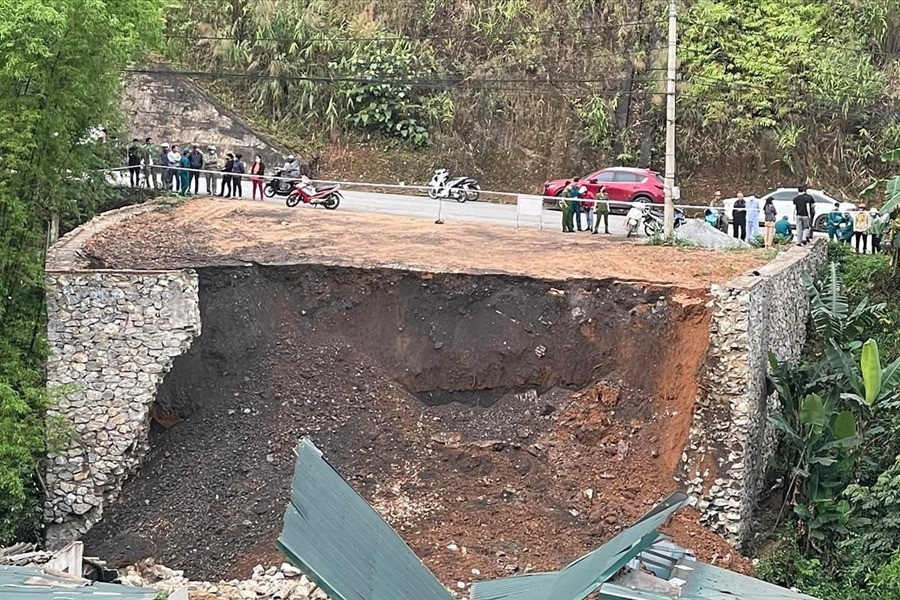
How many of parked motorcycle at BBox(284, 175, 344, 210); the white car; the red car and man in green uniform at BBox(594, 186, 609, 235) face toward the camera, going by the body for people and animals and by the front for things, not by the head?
1

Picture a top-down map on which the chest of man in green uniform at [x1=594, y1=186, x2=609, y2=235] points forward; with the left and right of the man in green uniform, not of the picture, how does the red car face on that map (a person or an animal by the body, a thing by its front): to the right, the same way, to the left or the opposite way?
to the right

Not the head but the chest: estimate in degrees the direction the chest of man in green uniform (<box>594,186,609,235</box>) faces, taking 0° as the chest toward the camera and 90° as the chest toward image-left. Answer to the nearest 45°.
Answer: approximately 0°

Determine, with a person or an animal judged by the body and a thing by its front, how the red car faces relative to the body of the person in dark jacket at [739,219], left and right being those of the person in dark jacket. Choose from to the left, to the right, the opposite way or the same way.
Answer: to the right

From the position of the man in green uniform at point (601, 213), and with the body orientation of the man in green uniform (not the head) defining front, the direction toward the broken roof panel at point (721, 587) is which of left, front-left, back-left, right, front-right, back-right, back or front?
front

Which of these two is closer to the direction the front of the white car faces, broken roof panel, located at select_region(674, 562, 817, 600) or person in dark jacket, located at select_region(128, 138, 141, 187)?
the person in dark jacket

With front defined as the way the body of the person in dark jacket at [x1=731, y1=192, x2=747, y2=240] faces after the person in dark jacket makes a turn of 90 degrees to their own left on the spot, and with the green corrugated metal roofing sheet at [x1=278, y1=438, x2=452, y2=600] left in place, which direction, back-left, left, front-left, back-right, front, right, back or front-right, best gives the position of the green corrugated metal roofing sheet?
right

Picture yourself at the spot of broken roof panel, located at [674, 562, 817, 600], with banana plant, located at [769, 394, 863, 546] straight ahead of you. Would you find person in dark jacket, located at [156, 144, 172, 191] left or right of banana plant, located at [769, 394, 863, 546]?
left

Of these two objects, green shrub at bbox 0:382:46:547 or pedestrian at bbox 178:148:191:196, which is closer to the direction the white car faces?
the pedestrian

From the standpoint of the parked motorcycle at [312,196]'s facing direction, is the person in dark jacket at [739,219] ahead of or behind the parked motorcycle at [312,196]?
behind

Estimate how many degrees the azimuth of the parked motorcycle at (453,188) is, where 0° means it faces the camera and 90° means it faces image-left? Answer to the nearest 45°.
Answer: approximately 90°

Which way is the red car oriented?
to the viewer's left

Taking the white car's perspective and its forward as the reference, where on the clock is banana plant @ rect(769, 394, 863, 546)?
The banana plant is roughly at 9 o'clock from the white car.

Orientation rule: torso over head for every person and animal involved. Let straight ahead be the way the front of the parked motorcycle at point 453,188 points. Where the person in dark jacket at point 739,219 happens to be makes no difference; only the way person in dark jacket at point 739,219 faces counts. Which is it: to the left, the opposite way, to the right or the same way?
to the left

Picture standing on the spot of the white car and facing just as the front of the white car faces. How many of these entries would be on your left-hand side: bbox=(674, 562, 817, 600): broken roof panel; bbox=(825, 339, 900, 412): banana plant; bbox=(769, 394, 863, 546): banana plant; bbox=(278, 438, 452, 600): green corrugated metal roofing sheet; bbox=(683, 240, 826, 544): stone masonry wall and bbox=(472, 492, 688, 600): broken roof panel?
6

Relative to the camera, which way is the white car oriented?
to the viewer's left
